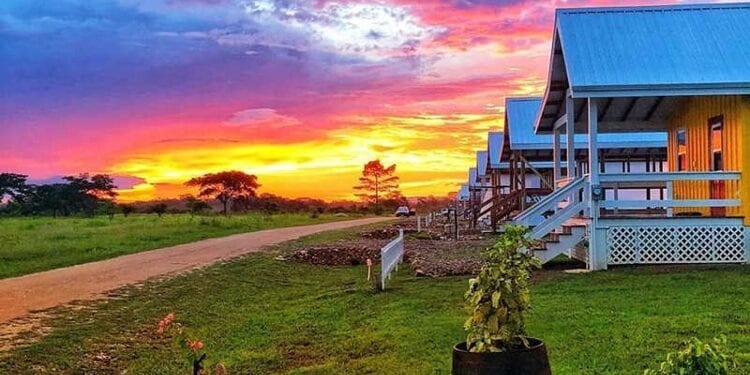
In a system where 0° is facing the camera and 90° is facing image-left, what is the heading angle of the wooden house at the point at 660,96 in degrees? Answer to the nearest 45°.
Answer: approximately 45°

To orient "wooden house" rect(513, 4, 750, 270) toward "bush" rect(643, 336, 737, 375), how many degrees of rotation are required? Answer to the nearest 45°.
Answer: approximately 45° to its left

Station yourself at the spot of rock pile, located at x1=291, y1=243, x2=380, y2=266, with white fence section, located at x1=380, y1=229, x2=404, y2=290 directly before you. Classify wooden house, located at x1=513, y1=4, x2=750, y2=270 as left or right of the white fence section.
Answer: left

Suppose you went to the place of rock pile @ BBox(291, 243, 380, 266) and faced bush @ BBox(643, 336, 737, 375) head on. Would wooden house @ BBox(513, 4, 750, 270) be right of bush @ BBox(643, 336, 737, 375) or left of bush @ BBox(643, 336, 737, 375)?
left
